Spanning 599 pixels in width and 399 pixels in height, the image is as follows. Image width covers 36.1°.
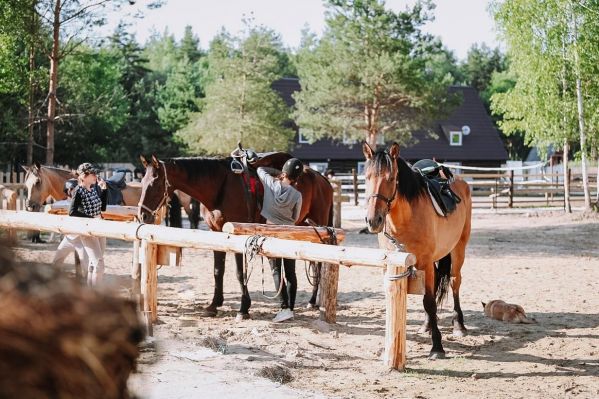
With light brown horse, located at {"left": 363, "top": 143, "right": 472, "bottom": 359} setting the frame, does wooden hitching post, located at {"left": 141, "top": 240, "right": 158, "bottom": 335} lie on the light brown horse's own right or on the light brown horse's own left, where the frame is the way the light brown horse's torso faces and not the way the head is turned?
on the light brown horse's own right

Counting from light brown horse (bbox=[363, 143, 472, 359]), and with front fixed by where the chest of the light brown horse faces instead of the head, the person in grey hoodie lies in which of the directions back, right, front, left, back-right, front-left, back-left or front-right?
right

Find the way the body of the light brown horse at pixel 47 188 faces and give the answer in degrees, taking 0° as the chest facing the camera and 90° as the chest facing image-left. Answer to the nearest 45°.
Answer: approximately 90°

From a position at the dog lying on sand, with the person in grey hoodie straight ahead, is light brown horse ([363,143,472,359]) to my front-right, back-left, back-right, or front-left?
front-left

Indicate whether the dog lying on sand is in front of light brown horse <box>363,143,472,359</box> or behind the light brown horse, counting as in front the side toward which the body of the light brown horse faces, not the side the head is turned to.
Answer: behind

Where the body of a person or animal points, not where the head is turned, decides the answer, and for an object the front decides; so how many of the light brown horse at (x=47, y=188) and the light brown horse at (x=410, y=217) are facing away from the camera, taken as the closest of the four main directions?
0

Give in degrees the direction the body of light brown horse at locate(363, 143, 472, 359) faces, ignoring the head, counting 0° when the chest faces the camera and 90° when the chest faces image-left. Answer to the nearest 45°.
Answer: approximately 45°

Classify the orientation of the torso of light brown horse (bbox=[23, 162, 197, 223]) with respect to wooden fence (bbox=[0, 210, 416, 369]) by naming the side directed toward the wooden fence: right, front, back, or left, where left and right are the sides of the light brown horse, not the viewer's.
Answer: left

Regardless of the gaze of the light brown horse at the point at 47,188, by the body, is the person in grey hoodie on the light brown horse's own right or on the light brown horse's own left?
on the light brown horse's own left

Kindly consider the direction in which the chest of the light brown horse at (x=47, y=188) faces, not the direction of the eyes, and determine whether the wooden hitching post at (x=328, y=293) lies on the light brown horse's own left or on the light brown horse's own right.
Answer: on the light brown horse's own left

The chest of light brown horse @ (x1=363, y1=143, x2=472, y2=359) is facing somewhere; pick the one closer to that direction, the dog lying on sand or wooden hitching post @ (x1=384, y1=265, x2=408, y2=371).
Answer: the wooden hitching post

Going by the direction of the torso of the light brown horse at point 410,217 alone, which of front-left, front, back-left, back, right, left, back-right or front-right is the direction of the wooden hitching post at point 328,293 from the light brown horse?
right
